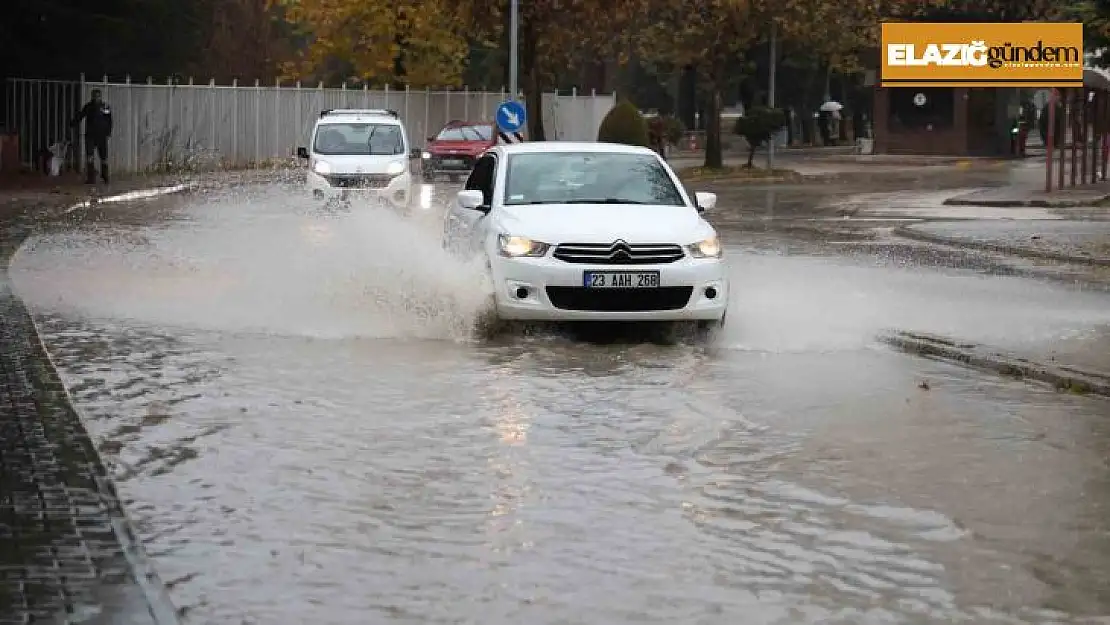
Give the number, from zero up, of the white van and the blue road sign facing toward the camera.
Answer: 2

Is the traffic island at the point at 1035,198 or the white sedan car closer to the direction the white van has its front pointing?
the white sedan car

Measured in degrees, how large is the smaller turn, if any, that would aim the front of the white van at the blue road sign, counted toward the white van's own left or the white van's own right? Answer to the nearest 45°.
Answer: approximately 180°

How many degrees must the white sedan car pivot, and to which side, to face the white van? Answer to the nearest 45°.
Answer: approximately 180°

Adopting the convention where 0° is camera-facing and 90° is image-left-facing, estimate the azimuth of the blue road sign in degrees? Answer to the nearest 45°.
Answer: approximately 0°

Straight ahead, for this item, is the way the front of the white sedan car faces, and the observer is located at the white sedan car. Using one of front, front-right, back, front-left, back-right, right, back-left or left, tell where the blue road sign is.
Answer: back

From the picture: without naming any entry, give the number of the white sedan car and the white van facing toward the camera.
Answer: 2

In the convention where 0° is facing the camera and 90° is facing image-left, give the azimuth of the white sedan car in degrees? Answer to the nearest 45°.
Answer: approximately 0°

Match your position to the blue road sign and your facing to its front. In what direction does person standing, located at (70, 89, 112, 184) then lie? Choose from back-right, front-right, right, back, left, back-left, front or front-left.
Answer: right
